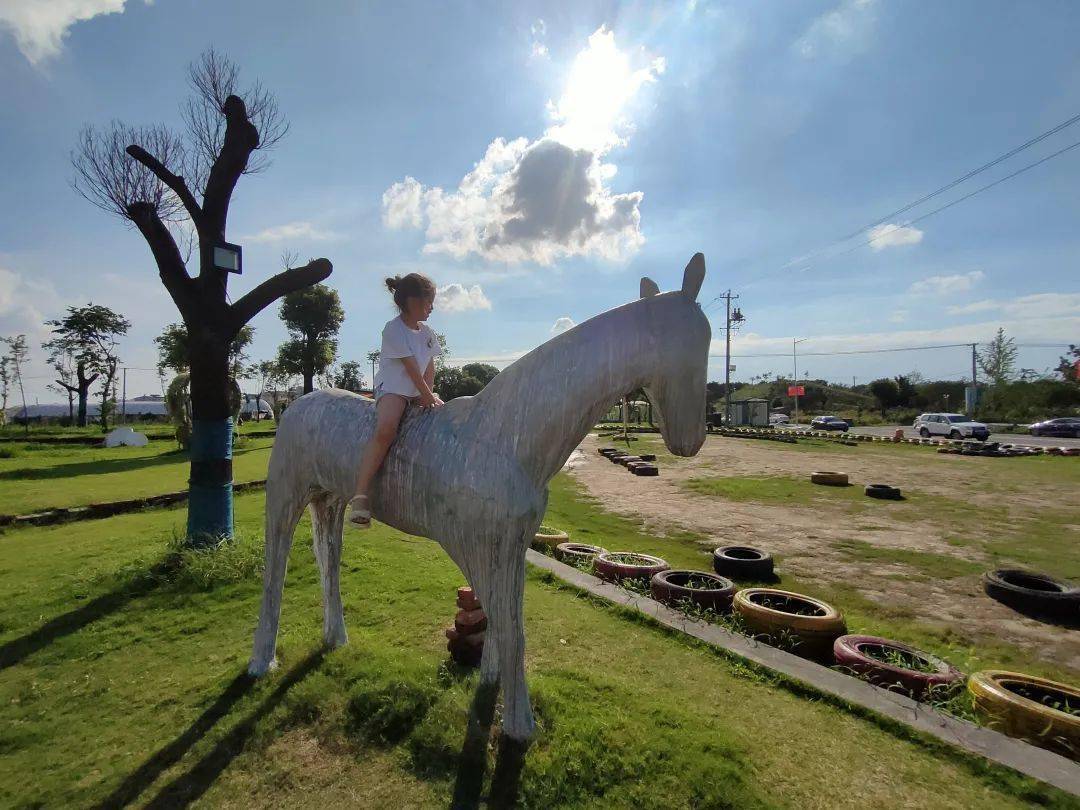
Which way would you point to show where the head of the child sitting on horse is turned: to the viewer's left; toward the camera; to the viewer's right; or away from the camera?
to the viewer's right

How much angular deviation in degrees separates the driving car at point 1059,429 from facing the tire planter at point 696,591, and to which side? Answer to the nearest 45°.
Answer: approximately 90° to its left

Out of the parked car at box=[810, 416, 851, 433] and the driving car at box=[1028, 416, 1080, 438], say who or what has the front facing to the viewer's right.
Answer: the parked car at box=[810, 416, 851, 433]

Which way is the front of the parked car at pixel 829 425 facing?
to the viewer's right

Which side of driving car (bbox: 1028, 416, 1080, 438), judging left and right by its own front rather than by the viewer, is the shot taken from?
left

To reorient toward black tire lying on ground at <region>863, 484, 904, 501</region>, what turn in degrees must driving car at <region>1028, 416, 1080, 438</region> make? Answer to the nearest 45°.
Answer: approximately 90° to its left

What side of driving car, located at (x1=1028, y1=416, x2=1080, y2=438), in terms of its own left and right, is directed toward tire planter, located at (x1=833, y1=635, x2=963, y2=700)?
left

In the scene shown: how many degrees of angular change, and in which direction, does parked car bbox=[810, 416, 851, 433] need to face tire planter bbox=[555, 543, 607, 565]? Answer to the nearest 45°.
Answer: approximately 90° to its right
